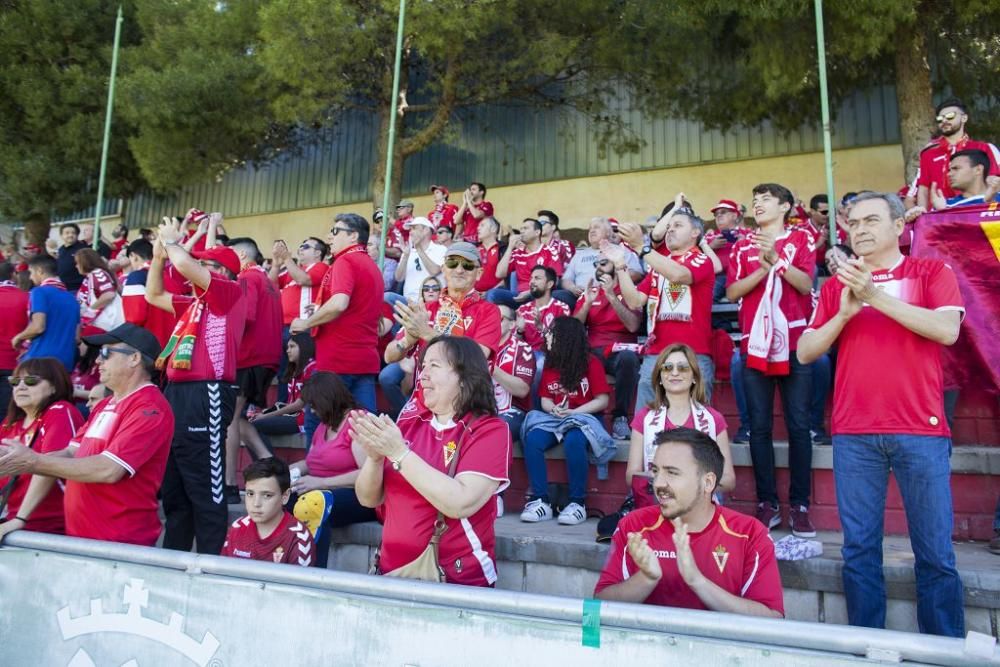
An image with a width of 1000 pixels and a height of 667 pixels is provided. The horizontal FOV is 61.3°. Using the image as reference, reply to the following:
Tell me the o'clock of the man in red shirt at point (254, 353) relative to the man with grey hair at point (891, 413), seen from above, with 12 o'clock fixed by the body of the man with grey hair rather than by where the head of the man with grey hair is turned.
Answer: The man in red shirt is roughly at 2 o'clock from the man with grey hair.

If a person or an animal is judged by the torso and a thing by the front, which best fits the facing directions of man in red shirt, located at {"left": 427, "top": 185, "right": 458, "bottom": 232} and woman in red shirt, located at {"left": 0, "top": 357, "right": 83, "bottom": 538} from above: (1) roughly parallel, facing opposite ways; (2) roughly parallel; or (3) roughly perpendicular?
roughly parallel

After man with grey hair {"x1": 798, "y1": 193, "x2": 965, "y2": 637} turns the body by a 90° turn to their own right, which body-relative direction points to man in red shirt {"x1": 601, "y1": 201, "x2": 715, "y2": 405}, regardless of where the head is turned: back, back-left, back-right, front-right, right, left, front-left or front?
front

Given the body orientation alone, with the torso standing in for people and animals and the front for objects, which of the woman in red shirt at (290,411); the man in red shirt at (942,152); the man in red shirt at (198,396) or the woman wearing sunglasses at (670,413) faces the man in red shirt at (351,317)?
the man in red shirt at (942,152)

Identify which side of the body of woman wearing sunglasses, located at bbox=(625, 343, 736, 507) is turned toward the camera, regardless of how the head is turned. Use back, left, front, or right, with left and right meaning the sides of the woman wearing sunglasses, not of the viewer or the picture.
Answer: front

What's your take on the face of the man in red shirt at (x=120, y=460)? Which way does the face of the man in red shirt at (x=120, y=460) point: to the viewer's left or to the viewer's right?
to the viewer's left

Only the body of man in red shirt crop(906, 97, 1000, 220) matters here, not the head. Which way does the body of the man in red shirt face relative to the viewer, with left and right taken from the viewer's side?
facing the viewer and to the left of the viewer

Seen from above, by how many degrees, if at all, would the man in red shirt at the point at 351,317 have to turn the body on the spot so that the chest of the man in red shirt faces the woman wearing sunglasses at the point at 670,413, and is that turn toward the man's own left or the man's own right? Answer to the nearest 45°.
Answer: approximately 135° to the man's own left

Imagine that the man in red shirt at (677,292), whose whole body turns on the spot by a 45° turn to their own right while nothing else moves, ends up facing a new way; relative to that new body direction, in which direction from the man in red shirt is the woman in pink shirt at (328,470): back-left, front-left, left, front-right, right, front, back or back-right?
front

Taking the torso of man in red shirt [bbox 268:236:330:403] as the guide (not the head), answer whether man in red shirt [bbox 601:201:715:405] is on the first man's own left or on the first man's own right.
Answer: on the first man's own left

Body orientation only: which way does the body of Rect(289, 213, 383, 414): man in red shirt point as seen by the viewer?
to the viewer's left

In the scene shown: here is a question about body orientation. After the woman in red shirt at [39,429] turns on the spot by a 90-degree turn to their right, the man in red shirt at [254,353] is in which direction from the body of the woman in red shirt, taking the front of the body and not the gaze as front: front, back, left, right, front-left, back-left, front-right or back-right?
right

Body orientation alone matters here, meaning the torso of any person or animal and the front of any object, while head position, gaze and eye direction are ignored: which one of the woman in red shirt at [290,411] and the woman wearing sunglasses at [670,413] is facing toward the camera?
the woman wearing sunglasses

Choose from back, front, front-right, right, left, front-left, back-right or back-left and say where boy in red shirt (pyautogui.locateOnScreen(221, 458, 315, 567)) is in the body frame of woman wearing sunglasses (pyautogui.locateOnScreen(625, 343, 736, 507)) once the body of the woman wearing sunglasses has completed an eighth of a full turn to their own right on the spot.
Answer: front-right
